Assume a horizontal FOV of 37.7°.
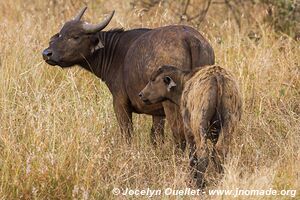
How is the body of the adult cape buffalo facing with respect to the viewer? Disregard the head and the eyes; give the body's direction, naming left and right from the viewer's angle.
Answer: facing away from the viewer and to the left of the viewer

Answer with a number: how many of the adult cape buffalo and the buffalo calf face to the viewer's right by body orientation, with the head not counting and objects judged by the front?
0

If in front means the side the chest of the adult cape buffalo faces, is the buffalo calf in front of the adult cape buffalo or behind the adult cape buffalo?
behind

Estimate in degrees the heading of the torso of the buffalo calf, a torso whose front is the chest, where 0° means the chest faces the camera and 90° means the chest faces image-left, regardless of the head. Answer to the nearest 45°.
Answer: approximately 135°

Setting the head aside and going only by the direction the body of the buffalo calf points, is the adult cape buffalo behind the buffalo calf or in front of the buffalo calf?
in front
